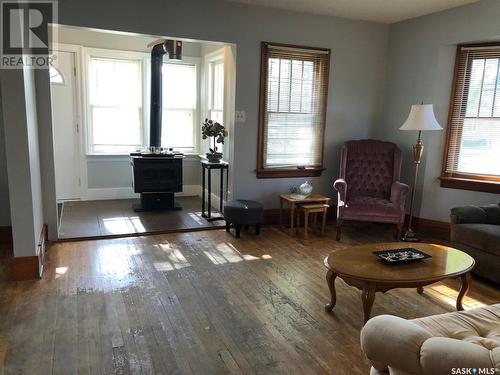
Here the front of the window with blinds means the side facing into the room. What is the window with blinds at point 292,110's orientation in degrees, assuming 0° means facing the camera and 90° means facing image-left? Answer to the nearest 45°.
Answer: approximately 0°

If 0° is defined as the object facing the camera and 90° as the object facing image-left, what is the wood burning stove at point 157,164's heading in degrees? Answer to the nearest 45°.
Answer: approximately 0°

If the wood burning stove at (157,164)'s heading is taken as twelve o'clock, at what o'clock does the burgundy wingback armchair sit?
The burgundy wingback armchair is roughly at 10 o'clock from the wood burning stove.

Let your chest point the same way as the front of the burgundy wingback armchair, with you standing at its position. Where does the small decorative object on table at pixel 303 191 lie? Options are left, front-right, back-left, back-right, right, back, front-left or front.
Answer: front-right

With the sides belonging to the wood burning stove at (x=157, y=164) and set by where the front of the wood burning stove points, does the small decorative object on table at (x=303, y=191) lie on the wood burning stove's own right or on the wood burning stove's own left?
on the wood burning stove's own left

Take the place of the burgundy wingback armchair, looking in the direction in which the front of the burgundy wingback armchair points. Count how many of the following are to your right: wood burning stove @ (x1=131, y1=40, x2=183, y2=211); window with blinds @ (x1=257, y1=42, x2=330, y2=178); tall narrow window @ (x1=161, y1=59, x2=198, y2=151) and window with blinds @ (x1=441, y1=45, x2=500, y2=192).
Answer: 3

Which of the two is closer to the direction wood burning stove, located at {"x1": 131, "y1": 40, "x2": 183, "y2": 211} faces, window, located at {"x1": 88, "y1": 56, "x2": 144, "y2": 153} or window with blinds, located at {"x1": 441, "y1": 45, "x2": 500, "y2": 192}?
the window with blinds

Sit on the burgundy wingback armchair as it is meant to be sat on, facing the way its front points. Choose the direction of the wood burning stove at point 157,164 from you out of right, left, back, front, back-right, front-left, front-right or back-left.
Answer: right

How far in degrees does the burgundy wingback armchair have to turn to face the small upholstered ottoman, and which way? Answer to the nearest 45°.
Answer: approximately 45° to its right

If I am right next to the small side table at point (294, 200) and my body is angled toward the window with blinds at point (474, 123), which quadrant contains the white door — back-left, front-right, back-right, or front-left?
back-left
